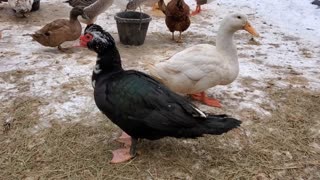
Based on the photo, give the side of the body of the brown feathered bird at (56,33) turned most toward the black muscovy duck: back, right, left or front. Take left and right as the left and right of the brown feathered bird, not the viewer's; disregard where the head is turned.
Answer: right

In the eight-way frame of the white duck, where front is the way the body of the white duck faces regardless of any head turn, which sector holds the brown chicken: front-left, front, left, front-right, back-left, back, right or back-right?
left

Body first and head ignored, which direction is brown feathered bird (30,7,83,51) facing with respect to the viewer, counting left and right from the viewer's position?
facing to the right of the viewer

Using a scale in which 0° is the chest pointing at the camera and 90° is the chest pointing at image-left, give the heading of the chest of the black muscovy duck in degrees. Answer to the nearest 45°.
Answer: approximately 90°

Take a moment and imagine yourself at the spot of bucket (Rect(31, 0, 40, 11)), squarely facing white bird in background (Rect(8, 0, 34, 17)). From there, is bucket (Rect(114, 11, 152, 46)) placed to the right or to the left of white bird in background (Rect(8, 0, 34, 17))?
left

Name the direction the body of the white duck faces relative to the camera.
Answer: to the viewer's right

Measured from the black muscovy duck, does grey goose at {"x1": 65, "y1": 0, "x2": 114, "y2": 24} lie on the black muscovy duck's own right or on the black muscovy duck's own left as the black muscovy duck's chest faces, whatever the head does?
on the black muscovy duck's own right

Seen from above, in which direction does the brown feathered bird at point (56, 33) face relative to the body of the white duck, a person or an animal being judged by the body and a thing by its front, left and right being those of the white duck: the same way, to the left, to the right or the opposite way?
the same way

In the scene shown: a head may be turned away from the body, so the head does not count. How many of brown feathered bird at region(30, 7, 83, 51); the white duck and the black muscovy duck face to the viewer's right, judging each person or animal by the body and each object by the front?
2

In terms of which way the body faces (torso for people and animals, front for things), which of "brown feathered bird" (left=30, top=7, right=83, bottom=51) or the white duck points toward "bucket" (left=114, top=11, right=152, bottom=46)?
the brown feathered bird

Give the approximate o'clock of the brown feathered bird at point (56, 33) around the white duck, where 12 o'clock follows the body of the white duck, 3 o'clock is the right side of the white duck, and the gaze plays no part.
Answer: The brown feathered bird is roughly at 7 o'clock from the white duck.

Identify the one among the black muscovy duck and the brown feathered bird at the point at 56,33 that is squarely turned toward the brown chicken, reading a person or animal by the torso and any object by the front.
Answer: the brown feathered bird

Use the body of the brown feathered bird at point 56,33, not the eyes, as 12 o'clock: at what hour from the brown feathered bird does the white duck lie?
The white duck is roughly at 2 o'clock from the brown feathered bird.

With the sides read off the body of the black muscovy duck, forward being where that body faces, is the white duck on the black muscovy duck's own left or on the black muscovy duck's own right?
on the black muscovy duck's own right

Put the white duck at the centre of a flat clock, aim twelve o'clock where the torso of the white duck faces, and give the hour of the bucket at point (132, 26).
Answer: The bucket is roughly at 8 o'clock from the white duck.

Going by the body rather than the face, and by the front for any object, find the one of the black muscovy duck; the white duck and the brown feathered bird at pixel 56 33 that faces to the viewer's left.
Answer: the black muscovy duck

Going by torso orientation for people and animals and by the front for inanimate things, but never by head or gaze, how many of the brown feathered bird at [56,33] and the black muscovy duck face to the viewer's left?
1

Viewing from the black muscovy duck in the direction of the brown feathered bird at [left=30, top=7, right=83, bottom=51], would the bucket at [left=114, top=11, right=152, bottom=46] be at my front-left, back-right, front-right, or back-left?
front-right
